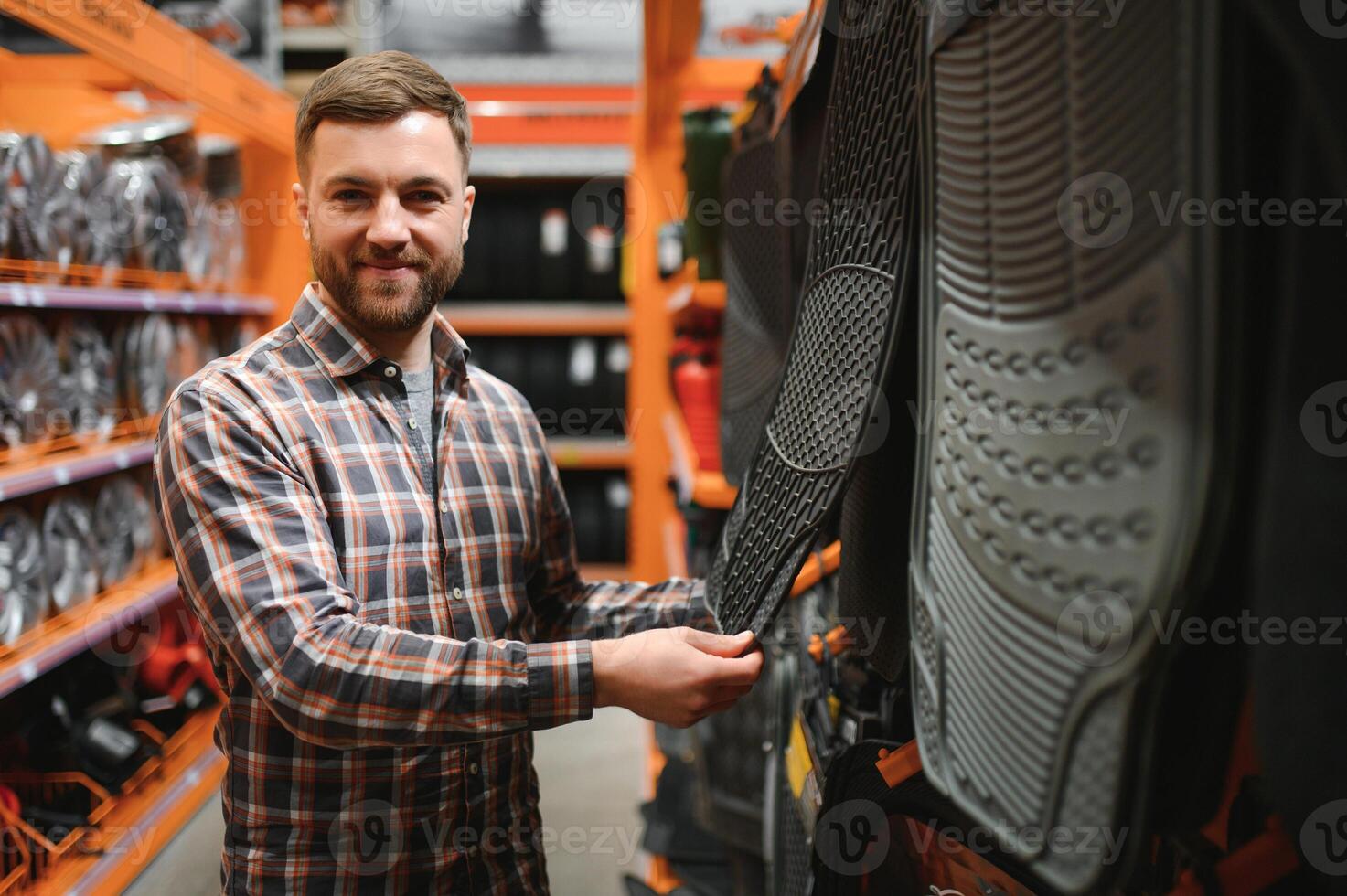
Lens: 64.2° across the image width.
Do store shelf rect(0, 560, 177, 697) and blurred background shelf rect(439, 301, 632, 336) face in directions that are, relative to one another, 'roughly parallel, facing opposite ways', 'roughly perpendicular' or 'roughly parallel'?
roughly perpendicular

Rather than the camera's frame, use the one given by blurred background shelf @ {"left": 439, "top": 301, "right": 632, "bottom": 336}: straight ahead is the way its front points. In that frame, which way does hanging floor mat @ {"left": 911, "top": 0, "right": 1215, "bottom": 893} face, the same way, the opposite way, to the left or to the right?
to the right

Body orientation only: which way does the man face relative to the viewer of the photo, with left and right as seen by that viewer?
facing the viewer and to the right of the viewer

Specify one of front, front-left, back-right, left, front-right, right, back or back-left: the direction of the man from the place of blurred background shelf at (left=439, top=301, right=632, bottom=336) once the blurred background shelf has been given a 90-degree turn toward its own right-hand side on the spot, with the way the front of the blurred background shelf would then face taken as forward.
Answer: left

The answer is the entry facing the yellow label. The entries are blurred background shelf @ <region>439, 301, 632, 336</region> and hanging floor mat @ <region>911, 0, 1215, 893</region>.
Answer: the blurred background shelf

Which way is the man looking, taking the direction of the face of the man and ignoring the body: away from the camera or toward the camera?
toward the camera

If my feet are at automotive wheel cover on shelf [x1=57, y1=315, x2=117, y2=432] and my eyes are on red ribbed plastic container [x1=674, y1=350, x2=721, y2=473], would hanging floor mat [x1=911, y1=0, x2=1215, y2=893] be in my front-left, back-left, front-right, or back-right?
front-right

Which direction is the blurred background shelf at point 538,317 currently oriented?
toward the camera

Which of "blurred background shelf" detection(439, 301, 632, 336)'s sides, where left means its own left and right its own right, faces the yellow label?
front

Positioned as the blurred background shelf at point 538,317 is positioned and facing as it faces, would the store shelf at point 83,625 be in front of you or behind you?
in front

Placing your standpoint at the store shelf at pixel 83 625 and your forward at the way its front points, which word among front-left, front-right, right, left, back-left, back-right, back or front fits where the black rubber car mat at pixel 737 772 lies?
front

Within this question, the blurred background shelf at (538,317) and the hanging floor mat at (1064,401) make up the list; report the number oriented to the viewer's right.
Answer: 0

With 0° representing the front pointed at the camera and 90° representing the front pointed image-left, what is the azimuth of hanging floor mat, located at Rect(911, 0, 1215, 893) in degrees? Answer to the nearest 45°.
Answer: approximately 45°

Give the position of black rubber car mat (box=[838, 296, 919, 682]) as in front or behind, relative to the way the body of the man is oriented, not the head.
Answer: in front
